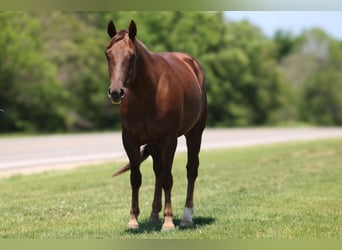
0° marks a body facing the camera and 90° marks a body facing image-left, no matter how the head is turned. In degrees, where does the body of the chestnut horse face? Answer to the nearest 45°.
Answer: approximately 45°
